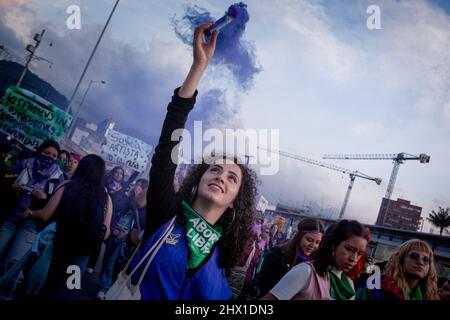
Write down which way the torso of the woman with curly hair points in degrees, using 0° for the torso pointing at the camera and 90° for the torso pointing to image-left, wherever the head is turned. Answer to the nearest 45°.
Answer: approximately 0°

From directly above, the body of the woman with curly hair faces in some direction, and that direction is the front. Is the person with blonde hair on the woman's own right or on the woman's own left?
on the woman's own left
